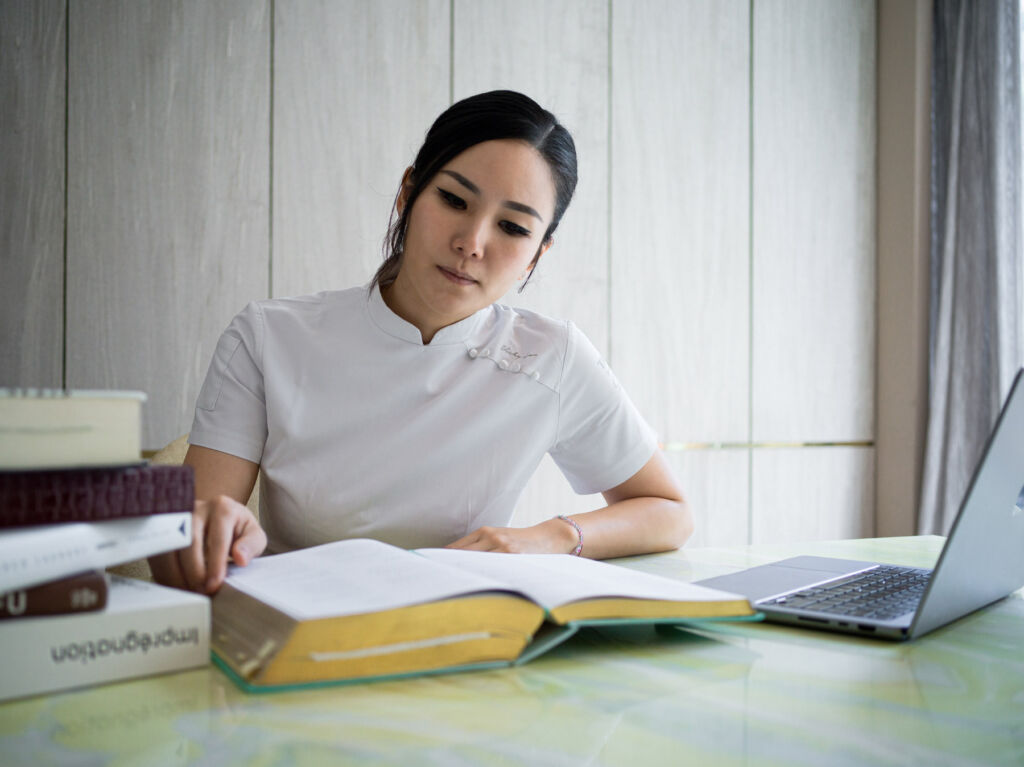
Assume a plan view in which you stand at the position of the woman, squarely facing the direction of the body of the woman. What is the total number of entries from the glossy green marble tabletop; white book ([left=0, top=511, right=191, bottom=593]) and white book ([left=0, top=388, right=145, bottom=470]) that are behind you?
0

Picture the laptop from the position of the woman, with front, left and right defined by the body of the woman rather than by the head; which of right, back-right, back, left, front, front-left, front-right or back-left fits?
front-left

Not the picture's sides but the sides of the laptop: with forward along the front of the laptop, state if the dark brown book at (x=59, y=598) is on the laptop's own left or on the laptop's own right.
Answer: on the laptop's own left

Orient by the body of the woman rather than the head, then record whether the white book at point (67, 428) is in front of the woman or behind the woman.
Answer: in front

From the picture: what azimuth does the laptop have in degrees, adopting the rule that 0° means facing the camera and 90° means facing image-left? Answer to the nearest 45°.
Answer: approximately 135°

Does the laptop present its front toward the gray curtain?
no

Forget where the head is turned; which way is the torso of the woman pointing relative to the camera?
toward the camera

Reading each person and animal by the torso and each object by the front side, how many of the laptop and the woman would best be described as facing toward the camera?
1

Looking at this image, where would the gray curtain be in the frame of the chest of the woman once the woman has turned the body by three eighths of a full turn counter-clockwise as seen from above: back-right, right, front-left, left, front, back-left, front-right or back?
front

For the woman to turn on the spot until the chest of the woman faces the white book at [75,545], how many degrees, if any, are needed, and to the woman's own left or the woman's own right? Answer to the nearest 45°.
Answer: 0° — they already face it

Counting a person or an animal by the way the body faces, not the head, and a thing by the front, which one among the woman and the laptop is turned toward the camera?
the woman

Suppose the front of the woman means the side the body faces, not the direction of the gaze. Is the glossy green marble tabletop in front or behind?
in front
